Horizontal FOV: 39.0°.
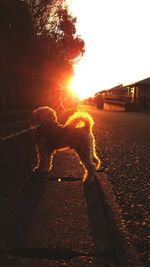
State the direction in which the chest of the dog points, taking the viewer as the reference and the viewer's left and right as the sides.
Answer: facing to the left of the viewer
